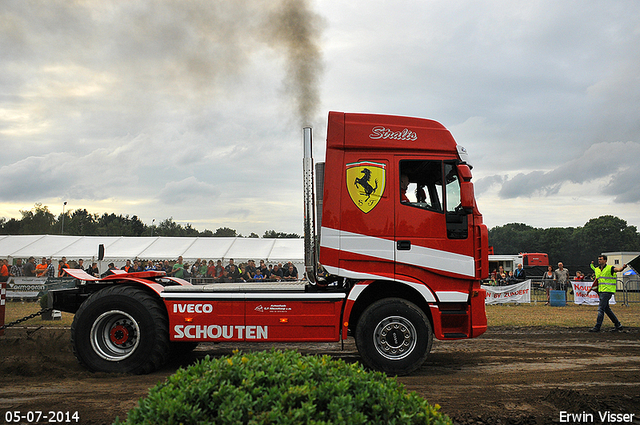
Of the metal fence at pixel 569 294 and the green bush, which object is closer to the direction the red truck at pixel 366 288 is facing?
the metal fence

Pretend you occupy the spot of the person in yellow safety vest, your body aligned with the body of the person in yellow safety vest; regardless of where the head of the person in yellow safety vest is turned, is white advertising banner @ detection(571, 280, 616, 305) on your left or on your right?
on your right

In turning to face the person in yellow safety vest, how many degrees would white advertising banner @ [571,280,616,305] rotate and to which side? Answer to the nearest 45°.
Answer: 0° — it already faces them

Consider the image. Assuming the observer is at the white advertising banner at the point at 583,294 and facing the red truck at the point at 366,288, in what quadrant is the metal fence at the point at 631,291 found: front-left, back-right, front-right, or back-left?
back-left

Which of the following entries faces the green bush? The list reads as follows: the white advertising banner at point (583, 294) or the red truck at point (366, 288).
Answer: the white advertising banner

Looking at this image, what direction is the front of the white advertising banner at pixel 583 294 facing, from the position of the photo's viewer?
facing the viewer

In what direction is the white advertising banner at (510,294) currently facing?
toward the camera

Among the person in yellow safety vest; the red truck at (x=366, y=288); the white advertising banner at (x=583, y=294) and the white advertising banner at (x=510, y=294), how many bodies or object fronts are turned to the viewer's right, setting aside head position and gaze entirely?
1

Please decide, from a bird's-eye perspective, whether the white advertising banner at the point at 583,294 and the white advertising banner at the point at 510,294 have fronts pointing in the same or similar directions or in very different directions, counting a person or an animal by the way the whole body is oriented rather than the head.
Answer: same or similar directions

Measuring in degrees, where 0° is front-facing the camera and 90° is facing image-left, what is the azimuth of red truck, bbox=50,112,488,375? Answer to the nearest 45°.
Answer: approximately 270°

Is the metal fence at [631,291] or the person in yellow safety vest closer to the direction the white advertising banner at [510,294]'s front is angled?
the person in yellow safety vest

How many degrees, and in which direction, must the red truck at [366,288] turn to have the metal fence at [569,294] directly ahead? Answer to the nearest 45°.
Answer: approximately 45° to its left

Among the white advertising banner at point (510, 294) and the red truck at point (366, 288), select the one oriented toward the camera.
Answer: the white advertising banner
